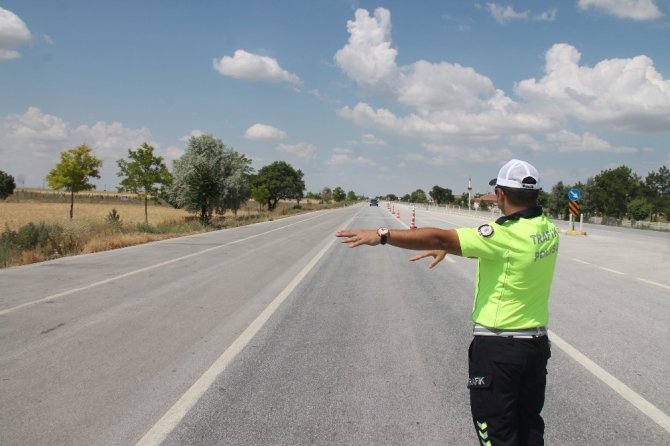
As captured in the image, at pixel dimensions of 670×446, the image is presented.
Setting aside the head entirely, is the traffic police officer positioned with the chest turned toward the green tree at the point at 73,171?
yes

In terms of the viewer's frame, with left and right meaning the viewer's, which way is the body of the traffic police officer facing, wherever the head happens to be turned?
facing away from the viewer and to the left of the viewer

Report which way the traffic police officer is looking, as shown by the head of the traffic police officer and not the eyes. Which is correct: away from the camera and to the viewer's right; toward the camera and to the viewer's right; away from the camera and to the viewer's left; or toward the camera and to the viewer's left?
away from the camera and to the viewer's left

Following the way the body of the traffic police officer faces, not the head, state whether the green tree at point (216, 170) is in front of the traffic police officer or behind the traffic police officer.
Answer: in front

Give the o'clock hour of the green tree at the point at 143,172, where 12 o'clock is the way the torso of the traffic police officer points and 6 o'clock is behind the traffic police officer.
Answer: The green tree is roughly at 12 o'clock from the traffic police officer.

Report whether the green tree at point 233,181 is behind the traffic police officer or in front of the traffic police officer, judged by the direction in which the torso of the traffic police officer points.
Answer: in front
